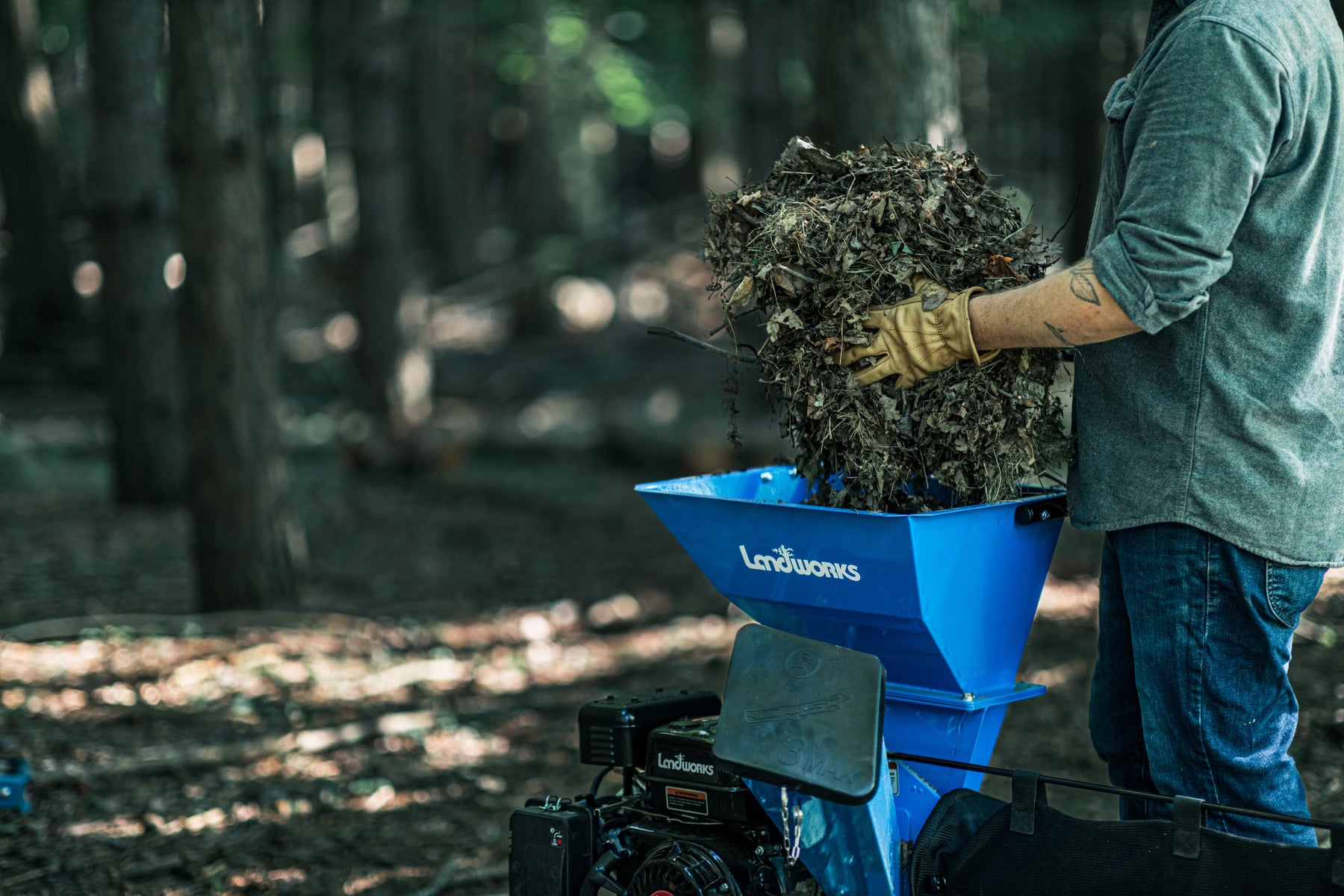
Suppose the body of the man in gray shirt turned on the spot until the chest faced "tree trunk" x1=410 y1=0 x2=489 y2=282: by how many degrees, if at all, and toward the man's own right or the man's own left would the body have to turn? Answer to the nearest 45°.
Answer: approximately 45° to the man's own right

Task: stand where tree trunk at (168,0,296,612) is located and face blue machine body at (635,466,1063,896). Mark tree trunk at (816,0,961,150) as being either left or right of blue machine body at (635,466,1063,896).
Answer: left

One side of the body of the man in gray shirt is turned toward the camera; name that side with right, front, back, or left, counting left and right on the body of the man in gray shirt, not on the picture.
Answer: left

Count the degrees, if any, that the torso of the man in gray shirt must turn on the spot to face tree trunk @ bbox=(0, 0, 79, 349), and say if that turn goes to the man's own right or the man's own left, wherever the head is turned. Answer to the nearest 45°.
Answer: approximately 45° to the man's own right

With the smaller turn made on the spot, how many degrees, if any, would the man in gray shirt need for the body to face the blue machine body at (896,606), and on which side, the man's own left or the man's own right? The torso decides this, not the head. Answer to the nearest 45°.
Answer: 0° — they already face it

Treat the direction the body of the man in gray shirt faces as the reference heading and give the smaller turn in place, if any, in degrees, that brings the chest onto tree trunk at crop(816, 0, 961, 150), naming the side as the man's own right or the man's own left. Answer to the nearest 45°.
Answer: approximately 90° to the man's own right

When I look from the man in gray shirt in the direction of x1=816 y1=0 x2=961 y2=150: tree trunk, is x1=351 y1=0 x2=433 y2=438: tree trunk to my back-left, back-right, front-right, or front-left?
front-left

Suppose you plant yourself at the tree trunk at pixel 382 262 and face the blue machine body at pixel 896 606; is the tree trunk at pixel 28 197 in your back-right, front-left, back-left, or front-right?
back-right

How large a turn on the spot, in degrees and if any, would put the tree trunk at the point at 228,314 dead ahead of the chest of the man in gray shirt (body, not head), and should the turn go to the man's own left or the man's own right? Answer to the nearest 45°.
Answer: approximately 45° to the man's own right
